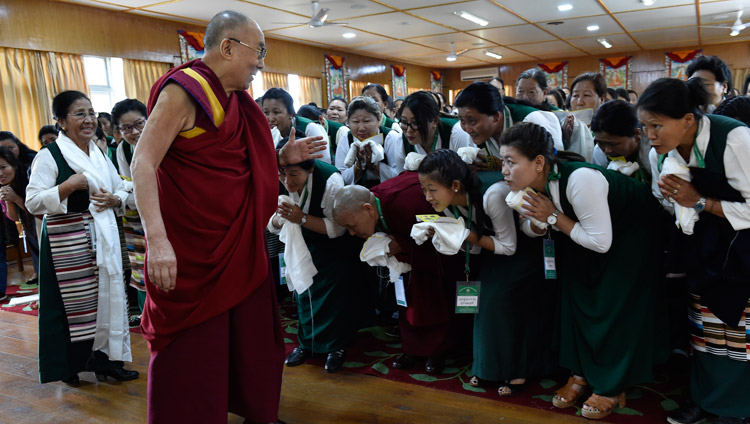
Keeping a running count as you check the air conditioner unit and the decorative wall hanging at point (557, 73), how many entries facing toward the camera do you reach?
2

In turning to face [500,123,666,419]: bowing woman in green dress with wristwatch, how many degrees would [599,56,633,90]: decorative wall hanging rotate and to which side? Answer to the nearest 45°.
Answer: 0° — it already faces them

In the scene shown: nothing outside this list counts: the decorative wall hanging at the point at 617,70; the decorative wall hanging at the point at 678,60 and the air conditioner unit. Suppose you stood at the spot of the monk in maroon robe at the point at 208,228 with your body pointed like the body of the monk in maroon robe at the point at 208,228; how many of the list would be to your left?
3

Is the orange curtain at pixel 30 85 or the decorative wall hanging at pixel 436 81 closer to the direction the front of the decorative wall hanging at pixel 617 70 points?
the orange curtain

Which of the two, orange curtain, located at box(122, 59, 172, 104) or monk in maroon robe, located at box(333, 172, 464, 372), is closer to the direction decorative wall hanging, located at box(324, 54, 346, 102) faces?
the monk in maroon robe

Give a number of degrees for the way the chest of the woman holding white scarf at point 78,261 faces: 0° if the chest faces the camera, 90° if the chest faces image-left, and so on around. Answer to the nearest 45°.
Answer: approximately 315°

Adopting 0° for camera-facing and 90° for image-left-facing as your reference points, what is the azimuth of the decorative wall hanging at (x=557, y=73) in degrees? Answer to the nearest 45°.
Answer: approximately 0°

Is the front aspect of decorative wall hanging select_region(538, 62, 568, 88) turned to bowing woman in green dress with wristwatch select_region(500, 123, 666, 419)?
yes

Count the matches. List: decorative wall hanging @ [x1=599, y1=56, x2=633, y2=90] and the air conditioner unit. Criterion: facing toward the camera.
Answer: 2

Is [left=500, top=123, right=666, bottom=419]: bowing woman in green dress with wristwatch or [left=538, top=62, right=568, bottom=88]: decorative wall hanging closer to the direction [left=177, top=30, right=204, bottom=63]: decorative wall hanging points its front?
the bowing woman in green dress with wristwatch

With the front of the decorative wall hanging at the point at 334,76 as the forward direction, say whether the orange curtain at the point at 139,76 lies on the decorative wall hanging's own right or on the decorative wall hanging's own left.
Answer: on the decorative wall hanging's own right

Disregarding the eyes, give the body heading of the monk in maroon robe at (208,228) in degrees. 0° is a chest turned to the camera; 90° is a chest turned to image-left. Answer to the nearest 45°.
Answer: approximately 315°

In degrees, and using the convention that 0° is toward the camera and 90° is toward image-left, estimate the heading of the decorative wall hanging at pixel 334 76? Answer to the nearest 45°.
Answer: approximately 315°

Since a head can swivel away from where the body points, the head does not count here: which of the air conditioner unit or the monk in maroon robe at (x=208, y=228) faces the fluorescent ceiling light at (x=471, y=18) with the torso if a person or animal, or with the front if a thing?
the air conditioner unit
